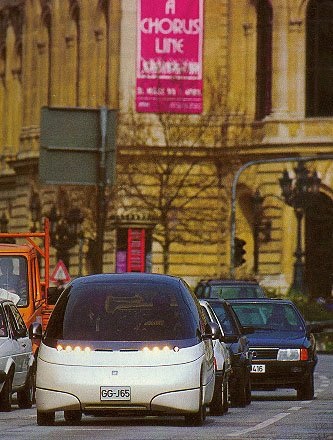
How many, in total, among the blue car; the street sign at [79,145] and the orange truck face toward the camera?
2

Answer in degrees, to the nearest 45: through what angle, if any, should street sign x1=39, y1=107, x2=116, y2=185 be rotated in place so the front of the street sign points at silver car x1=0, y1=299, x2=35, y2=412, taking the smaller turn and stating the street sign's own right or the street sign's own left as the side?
approximately 180°

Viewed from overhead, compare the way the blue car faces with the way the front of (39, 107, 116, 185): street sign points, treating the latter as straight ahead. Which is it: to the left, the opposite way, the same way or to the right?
the opposite way

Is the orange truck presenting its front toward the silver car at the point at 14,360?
yes

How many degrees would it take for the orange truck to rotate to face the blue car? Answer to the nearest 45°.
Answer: approximately 90° to its left

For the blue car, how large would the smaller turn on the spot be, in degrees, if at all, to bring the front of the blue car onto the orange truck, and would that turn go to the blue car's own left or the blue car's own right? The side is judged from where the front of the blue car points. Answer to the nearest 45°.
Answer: approximately 90° to the blue car's own right

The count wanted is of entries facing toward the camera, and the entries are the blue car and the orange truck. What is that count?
2

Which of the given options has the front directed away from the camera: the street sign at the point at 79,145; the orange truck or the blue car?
the street sign

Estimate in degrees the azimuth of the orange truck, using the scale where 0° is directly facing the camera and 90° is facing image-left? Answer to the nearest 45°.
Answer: approximately 0°

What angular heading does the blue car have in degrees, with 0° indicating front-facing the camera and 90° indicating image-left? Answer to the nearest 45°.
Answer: approximately 0°

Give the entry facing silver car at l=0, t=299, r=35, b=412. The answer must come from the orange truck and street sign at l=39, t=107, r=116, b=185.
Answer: the orange truck

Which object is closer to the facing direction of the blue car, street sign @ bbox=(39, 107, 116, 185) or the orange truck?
the orange truck

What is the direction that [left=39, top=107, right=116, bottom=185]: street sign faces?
away from the camera
